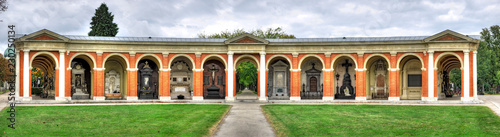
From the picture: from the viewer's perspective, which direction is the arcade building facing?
toward the camera

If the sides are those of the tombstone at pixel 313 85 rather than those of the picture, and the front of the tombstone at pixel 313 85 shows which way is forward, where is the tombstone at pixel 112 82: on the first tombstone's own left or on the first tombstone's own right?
on the first tombstone's own right

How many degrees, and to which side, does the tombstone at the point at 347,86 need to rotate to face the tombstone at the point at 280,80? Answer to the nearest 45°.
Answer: approximately 90° to its right

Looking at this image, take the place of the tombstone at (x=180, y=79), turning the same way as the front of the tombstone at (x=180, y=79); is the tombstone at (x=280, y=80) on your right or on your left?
on your left

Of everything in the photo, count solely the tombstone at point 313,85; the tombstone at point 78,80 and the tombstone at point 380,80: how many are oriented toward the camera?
3

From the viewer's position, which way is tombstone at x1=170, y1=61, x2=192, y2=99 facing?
facing the viewer

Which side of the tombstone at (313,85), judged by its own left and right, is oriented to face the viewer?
front

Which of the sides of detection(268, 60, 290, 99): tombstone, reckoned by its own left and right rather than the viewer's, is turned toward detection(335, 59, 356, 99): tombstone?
left

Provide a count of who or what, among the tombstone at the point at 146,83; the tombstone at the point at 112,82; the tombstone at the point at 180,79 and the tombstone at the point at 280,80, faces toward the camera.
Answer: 4

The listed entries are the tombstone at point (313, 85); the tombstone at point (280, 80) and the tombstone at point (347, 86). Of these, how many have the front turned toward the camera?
3

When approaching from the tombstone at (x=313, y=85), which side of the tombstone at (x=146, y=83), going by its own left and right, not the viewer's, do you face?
left
